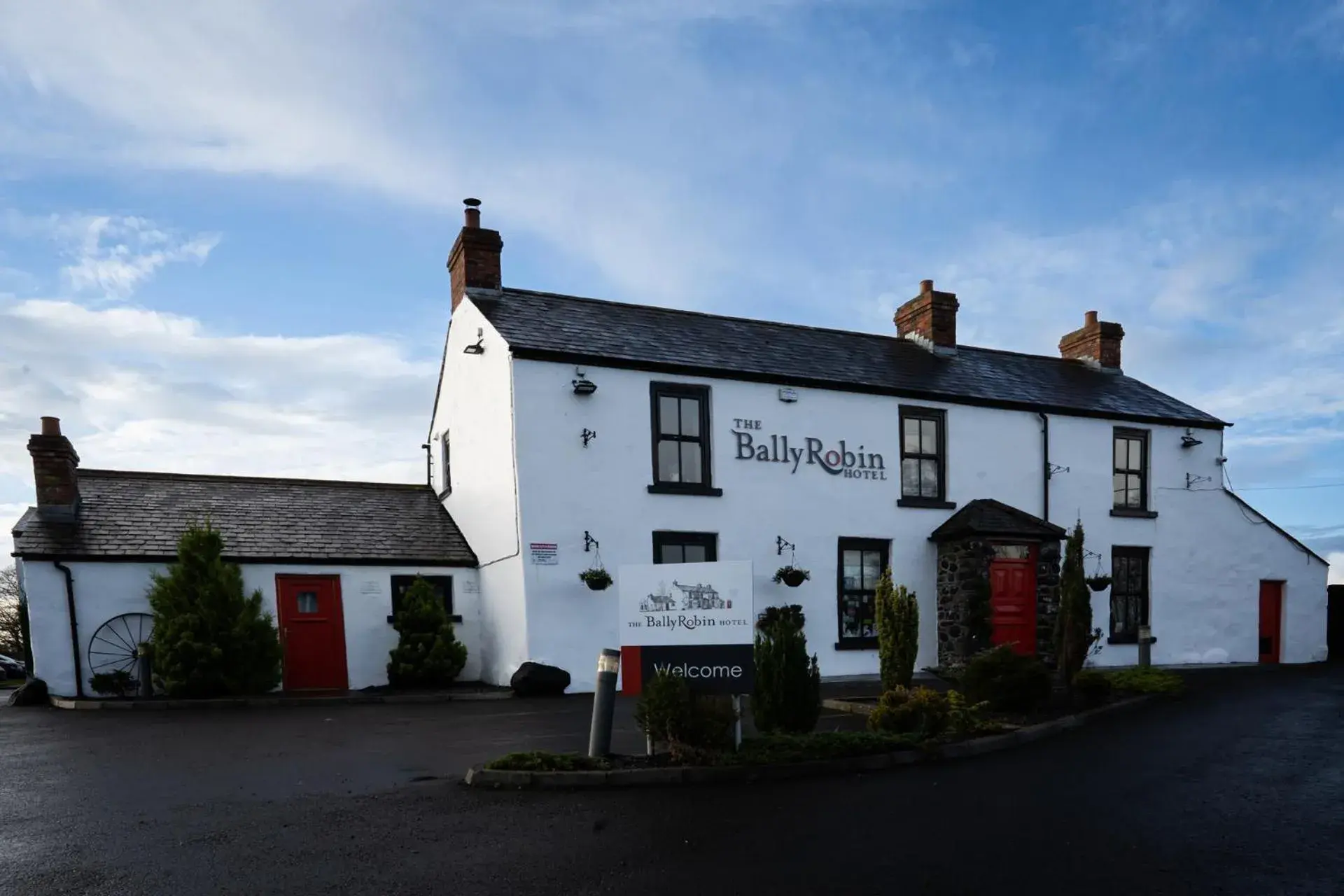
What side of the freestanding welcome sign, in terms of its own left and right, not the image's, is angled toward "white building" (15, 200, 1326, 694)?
back

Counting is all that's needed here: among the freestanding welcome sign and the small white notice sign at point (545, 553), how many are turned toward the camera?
2

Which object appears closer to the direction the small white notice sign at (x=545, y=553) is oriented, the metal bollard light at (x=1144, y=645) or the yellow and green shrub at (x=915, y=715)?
the yellow and green shrub

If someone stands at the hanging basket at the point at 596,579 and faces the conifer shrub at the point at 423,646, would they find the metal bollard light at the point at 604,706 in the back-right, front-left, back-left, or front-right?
back-left
